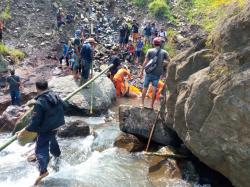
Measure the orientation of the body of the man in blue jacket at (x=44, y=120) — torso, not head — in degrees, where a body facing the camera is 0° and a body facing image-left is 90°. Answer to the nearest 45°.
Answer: approximately 135°
